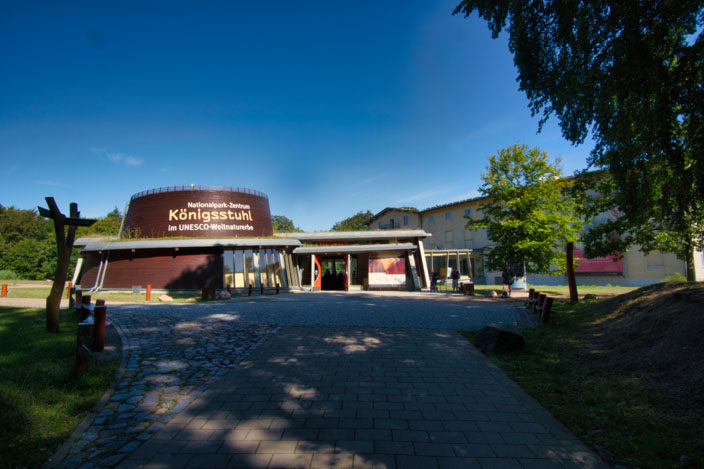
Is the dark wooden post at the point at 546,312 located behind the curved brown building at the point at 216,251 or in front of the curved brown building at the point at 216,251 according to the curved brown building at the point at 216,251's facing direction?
in front

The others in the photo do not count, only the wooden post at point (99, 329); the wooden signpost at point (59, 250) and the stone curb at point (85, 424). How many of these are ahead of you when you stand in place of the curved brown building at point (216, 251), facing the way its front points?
3

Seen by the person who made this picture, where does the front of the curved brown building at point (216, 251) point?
facing the viewer

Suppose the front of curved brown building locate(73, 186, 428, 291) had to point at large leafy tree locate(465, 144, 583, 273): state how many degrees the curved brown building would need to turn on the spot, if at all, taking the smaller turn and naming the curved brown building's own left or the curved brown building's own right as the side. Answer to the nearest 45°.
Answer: approximately 45° to the curved brown building's own left

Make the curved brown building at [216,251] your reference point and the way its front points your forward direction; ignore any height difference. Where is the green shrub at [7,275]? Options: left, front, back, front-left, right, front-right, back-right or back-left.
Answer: back-right

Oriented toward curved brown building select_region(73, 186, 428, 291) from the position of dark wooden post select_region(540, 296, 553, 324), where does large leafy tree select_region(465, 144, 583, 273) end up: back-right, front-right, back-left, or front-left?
front-right

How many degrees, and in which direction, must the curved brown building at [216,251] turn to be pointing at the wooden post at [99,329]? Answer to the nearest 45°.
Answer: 0° — it already faces it

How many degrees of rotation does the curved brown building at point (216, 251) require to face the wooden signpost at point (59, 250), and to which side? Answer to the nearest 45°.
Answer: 0° — it already faces it

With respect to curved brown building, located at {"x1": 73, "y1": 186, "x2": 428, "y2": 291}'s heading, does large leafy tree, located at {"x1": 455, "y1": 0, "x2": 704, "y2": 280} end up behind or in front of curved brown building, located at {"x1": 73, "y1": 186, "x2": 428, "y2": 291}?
in front

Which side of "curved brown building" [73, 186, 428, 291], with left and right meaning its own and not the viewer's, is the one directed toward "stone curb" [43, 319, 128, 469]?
front
